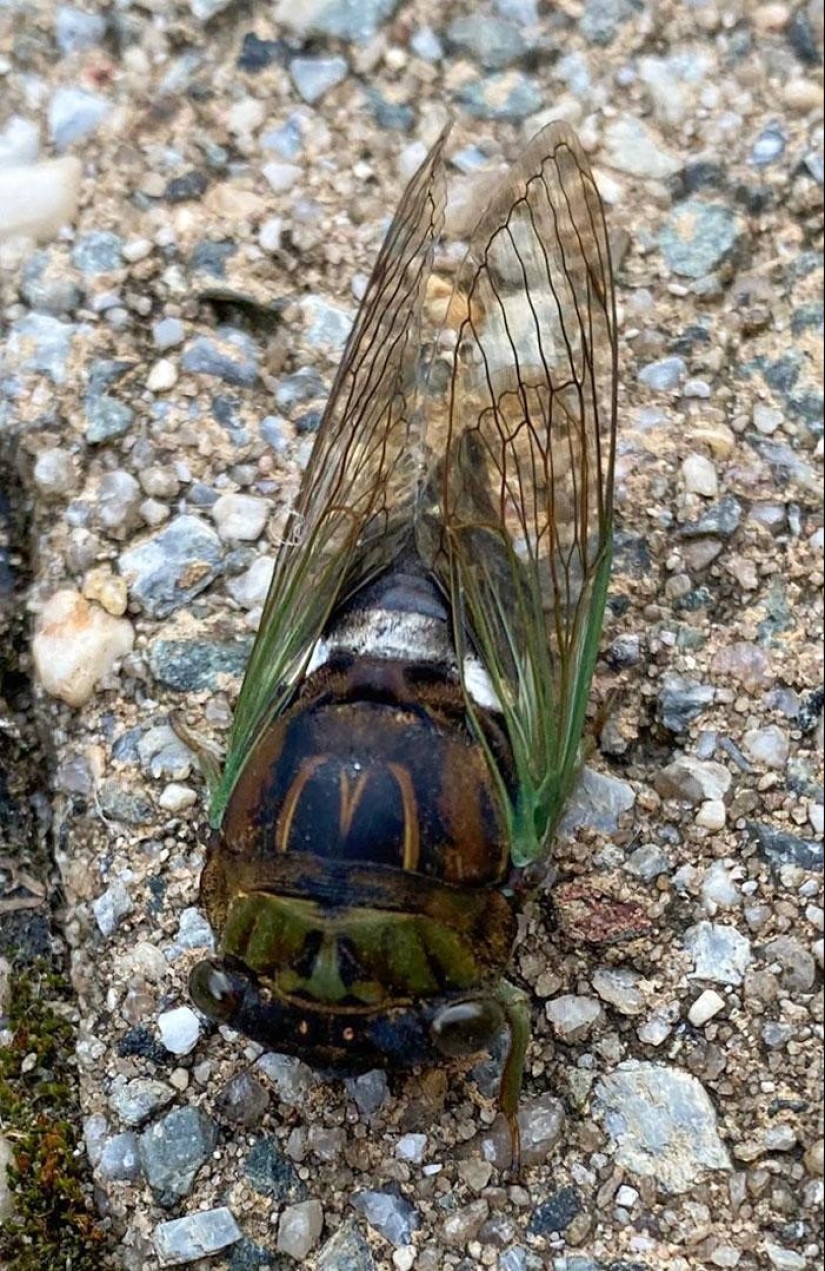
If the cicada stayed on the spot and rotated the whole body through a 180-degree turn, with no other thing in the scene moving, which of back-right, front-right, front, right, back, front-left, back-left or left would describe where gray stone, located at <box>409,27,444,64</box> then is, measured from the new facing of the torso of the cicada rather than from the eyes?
front

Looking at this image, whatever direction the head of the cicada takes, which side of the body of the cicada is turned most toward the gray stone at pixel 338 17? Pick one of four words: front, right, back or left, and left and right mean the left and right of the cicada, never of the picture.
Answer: back

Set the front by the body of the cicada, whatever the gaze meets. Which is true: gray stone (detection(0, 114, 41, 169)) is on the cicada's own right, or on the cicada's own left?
on the cicada's own right

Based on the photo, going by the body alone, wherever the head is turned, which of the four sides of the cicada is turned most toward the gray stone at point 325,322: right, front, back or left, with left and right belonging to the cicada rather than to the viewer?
back

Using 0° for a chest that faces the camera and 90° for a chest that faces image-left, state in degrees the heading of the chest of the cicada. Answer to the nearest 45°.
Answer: approximately 0°

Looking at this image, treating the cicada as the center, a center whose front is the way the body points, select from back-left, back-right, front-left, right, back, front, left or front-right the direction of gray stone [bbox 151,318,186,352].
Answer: back-right

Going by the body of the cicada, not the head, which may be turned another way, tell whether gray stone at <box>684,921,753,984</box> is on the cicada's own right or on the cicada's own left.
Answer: on the cicada's own left

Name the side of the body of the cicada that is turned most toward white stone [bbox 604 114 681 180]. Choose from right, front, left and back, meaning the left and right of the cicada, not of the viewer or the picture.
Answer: back

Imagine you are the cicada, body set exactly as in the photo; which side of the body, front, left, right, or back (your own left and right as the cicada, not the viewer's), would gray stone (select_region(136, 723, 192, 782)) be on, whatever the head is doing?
right

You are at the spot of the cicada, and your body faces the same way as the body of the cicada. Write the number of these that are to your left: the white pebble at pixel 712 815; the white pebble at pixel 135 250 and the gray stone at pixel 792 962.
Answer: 2

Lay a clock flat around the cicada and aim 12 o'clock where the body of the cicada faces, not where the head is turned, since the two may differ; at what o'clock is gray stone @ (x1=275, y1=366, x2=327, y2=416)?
The gray stone is roughly at 5 o'clock from the cicada.

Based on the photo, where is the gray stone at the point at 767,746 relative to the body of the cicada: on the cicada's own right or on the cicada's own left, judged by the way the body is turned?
on the cicada's own left

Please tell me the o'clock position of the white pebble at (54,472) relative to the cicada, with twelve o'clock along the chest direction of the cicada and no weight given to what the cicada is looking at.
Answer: The white pebble is roughly at 4 o'clock from the cicada.
